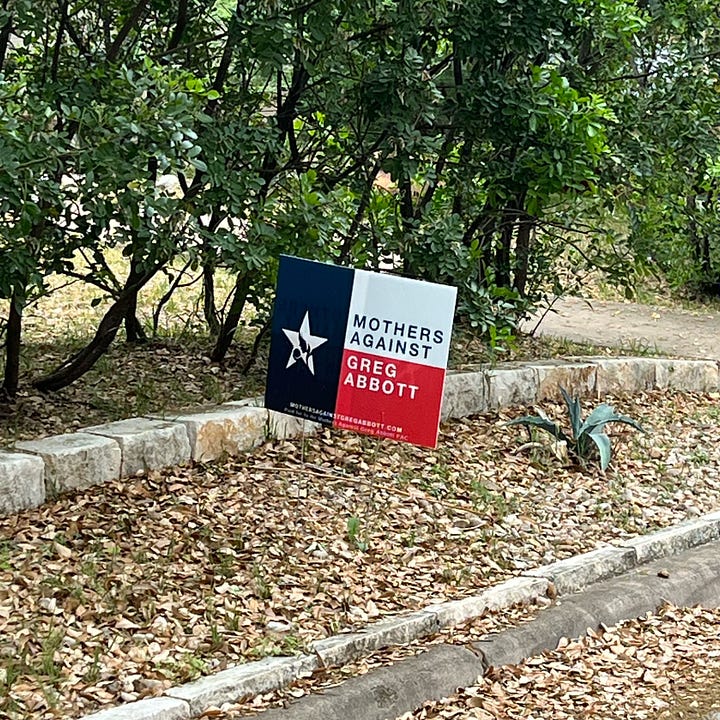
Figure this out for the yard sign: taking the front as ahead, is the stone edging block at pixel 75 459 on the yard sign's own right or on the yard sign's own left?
on the yard sign's own right

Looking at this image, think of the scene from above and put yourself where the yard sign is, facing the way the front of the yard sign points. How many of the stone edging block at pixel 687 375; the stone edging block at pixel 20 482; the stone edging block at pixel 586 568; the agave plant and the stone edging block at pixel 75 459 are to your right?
2

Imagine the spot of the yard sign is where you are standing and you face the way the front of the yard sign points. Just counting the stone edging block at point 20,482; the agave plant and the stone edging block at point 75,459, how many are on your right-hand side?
2

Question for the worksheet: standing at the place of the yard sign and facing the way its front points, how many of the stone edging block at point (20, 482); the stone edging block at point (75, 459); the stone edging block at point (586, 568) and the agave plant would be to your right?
2

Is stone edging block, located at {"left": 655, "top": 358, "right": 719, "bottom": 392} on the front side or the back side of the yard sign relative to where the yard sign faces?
on the back side

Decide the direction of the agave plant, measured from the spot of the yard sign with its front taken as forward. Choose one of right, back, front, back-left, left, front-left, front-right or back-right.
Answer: back-left

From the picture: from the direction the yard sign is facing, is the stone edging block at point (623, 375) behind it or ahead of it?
behind

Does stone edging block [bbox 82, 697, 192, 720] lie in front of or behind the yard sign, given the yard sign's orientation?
in front

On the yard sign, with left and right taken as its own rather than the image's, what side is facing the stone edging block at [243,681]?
front

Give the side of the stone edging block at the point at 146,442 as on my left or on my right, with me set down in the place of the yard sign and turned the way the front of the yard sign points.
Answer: on my right

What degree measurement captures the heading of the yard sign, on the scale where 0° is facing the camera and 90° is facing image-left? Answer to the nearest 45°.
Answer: approximately 0°
